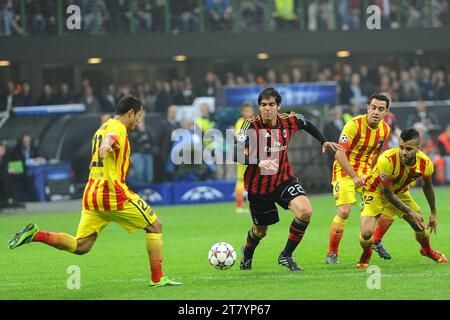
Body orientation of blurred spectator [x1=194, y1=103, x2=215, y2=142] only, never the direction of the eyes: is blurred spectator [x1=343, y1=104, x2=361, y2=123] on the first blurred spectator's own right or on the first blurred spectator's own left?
on the first blurred spectator's own left

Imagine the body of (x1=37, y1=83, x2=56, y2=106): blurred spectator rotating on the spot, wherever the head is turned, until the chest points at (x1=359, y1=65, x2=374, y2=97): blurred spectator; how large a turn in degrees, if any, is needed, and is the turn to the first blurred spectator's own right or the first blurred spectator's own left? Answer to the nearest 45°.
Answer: approximately 90° to the first blurred spectator's own left

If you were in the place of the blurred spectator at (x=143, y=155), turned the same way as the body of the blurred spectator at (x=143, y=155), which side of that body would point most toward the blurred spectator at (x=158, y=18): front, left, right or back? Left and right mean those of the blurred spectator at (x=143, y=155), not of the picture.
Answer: back

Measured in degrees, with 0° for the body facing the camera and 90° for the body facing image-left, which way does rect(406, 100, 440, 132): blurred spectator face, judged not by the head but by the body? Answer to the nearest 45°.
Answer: approximately 0°

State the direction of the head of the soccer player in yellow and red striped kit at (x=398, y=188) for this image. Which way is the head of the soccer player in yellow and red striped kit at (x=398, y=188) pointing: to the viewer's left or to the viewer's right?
to the viewer's left

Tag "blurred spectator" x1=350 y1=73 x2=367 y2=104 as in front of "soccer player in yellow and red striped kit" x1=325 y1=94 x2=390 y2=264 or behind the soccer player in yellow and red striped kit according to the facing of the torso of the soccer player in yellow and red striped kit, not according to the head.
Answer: behind

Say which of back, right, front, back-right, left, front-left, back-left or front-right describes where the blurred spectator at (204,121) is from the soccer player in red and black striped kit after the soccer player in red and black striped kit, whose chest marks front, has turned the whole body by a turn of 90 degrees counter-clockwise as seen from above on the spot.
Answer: left

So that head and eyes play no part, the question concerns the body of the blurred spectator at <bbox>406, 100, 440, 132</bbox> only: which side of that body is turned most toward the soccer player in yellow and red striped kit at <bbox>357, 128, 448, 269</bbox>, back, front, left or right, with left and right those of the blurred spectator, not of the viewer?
front

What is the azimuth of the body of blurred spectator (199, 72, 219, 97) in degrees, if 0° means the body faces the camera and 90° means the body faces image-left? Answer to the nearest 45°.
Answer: approximately 0°

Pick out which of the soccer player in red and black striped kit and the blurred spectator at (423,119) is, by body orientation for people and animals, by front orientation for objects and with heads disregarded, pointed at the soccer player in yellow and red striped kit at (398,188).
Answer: the blurred spectator

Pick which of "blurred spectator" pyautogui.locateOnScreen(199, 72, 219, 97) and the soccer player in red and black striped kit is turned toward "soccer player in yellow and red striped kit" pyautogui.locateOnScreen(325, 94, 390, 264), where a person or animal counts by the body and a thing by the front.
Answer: the blurred spectator
